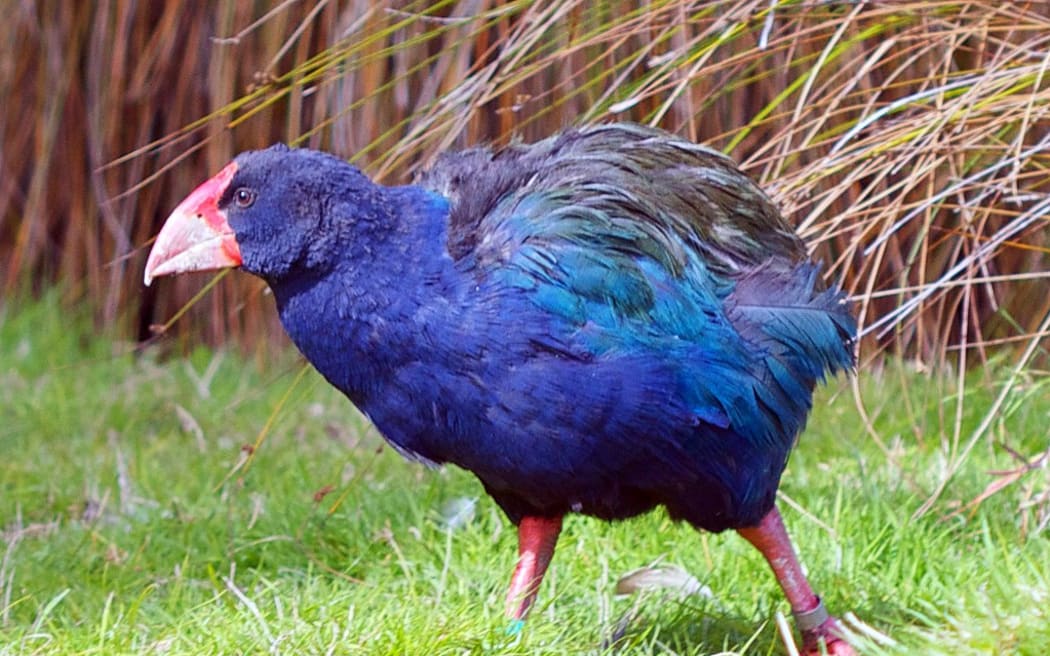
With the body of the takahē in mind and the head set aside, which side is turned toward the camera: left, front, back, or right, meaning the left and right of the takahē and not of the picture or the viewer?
left
